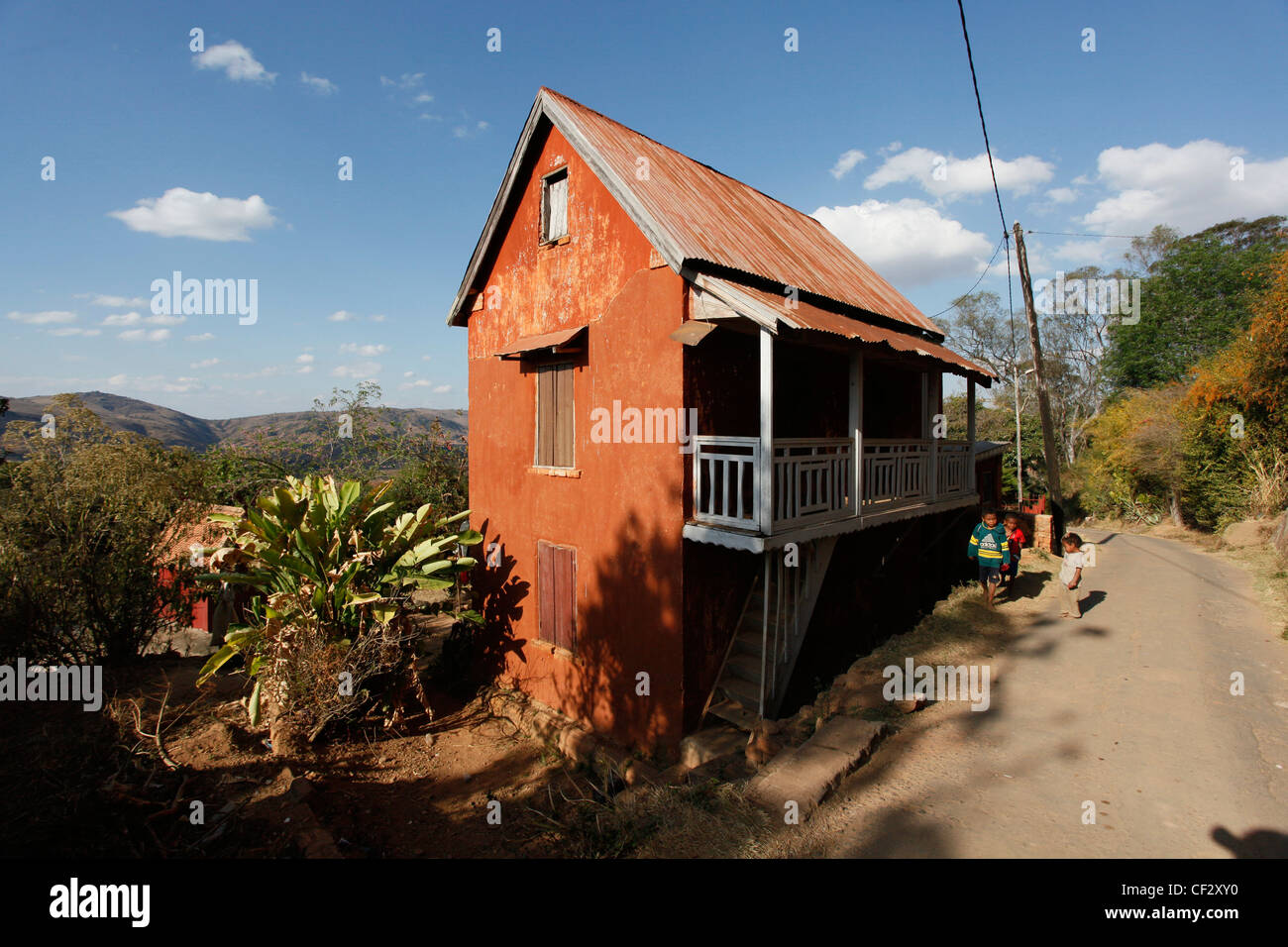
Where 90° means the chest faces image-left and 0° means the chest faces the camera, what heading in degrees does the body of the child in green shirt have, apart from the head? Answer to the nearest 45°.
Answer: approximately 0°

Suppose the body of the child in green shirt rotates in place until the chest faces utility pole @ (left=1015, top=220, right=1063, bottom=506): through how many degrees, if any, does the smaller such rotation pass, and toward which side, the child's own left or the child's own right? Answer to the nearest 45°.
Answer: approximately 180°

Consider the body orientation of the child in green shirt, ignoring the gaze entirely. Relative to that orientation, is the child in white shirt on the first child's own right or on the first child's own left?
on the first child's own left

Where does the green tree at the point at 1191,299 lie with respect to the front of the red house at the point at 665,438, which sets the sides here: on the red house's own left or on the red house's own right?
on the red house's own left

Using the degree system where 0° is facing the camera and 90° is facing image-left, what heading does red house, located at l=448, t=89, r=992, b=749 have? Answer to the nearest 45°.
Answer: approximately 315°

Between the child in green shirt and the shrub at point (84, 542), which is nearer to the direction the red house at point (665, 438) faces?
the child in green shirt

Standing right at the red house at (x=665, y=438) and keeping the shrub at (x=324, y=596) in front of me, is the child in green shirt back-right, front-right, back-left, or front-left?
back-right

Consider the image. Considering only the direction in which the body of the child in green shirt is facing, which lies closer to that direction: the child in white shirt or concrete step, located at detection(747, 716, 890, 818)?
the concrete step

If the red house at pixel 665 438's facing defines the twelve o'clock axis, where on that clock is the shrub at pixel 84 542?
The shrub is roughly at 4 o'clock from the red house.
